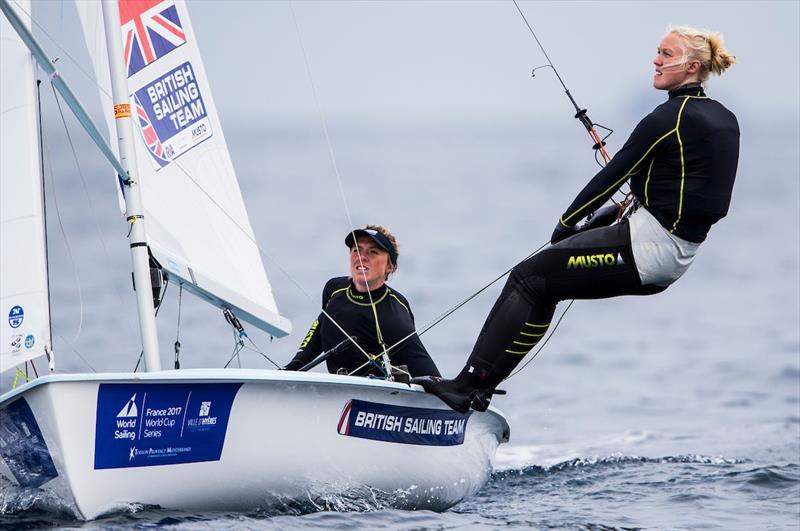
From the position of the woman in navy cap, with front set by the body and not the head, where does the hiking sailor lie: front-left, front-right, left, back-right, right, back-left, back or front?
front-left

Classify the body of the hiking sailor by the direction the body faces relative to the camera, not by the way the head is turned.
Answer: to the viewer's left

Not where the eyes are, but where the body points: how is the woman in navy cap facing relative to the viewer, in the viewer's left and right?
facing the viewer

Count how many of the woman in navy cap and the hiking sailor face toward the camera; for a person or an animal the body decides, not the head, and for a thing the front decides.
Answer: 1

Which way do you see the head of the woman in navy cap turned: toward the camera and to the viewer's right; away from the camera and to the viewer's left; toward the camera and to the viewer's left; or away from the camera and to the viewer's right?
toward the camera and to the viewer's left

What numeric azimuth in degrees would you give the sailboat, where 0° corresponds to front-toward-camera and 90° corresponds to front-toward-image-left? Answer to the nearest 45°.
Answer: approximately 45°

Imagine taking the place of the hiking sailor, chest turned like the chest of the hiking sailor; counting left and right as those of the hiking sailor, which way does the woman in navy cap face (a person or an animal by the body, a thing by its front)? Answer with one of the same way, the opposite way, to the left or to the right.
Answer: to the left
